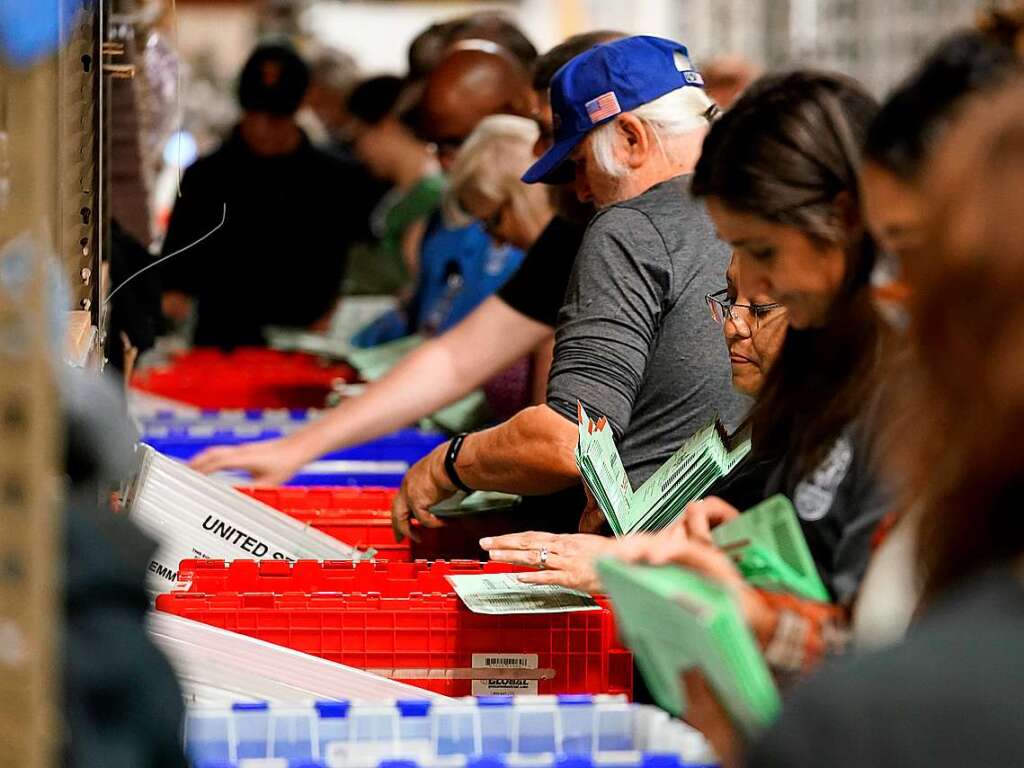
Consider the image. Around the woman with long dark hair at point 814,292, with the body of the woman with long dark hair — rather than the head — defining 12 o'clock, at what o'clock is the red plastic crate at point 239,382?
The red plastic crate is roughly at 2 o'clock from the woman with long dark hair.

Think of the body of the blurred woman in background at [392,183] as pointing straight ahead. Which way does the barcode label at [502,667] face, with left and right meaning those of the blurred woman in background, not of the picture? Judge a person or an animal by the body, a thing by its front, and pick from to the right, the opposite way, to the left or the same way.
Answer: to the left

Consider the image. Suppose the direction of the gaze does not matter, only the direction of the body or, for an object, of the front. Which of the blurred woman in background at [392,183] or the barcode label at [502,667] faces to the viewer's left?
the blurred woman in background

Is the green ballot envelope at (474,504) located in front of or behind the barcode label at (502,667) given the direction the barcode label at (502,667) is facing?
behind

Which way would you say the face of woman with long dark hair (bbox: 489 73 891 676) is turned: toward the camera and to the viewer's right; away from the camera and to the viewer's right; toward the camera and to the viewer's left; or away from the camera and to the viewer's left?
toward the camera and to the viewer's left

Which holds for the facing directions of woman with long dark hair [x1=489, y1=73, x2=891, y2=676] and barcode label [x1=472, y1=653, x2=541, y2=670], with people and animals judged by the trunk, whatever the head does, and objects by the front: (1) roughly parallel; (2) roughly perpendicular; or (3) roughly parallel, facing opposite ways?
roughly perpendicular

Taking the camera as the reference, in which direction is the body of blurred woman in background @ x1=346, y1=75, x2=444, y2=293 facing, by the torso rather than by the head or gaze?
to the viewer's left

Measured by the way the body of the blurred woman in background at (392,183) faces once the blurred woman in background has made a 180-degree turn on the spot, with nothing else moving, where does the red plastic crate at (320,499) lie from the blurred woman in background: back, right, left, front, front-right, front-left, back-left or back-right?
right

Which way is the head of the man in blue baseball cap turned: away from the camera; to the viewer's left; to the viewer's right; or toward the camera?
to the viewer's left

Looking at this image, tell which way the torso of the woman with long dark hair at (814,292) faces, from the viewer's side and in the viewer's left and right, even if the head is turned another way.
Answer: facing to the left of the viewer

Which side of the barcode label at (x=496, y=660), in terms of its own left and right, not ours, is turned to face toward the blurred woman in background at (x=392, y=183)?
back

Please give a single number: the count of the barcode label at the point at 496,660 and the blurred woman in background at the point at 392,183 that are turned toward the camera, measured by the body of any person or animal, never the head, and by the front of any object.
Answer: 1
